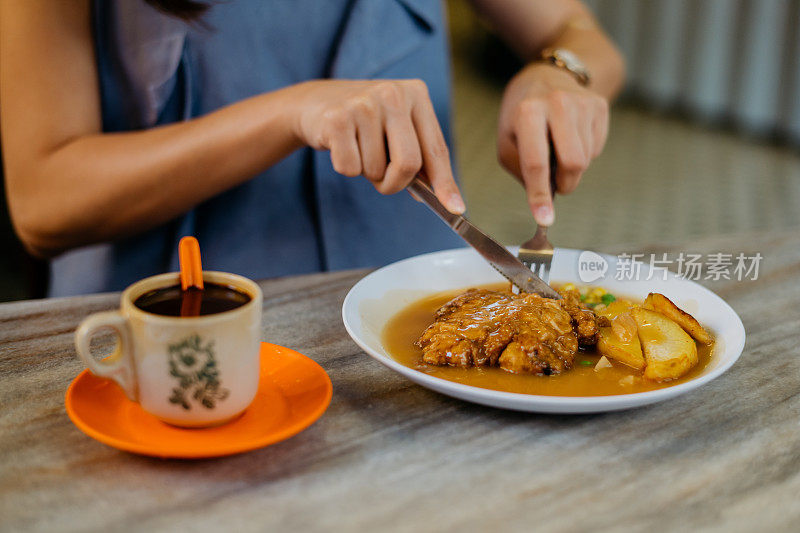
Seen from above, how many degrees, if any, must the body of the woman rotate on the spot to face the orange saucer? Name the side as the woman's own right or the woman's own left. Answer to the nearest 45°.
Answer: approximately 45° to the woman's own right

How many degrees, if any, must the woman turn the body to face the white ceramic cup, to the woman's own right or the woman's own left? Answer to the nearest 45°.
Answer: approximately 45° to the woman's own right

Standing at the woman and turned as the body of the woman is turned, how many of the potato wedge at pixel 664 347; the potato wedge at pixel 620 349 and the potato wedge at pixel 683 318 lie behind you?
0

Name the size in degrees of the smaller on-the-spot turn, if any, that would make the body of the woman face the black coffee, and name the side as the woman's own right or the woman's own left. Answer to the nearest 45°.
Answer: approximately 45° to the woman's own right

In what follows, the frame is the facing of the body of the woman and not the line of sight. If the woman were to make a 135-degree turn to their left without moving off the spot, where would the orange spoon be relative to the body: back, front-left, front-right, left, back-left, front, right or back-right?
back

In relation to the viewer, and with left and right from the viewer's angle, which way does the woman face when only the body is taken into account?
facing the viewer and to the right of the viewer

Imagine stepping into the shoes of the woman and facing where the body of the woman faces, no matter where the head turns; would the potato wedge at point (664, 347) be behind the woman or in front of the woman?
in front
